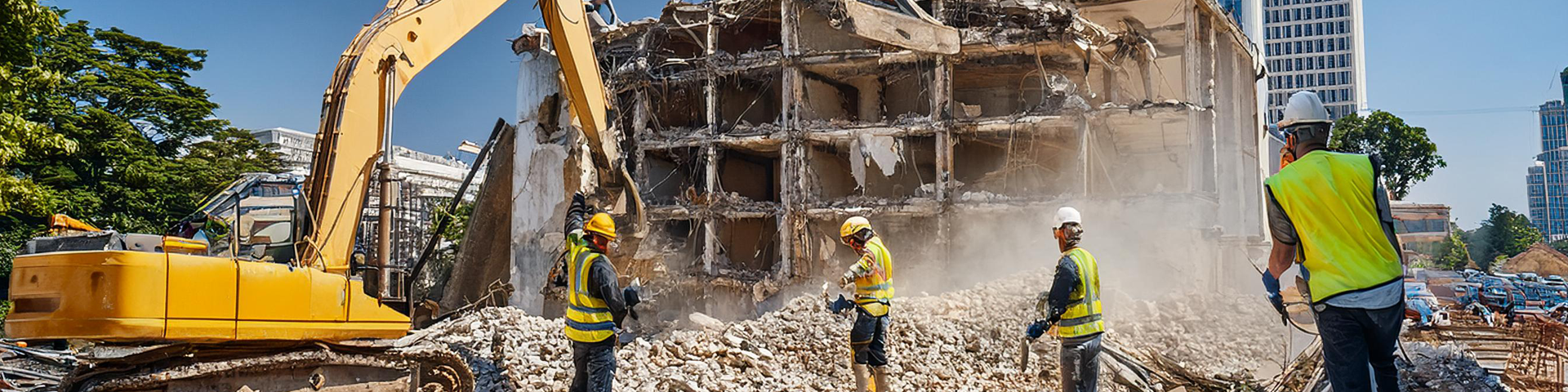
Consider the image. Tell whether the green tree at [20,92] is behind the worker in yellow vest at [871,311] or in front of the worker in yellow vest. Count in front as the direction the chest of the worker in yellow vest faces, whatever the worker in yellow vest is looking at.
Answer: in front

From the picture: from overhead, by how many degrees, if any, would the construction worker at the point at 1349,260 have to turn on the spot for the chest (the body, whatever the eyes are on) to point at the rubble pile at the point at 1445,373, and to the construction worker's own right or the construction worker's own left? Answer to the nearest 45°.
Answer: approximately 45° to the construction worker's own right

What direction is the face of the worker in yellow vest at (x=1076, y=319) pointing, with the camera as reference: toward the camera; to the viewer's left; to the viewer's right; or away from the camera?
to the viewer's left

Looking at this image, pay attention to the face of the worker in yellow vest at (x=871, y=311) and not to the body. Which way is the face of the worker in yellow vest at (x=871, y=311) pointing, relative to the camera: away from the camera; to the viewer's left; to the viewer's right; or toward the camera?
to the viewer's left

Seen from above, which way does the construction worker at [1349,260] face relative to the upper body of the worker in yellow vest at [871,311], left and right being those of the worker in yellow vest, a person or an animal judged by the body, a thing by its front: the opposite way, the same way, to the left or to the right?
to the right

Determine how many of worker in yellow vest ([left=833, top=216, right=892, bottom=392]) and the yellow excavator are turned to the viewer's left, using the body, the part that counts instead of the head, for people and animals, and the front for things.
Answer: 1

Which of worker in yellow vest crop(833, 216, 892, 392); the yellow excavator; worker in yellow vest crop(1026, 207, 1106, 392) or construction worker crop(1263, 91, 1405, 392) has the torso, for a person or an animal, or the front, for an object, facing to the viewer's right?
the yellow excavator

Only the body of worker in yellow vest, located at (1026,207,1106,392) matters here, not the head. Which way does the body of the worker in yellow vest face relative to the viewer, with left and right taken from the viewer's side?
facing away from the viewer and to the left of the viewer

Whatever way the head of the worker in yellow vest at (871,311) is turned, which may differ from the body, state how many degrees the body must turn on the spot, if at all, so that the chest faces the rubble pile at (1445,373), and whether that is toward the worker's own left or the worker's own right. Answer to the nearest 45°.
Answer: approximately 180°

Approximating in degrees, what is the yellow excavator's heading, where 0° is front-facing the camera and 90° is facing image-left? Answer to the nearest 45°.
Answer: approximately 270°

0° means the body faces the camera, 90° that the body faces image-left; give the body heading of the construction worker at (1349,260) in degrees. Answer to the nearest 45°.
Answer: approximately 135°

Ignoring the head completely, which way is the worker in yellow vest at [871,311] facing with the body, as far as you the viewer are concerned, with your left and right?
facing to the left of the viewer

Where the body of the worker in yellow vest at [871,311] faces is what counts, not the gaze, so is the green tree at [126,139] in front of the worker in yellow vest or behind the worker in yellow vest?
in front

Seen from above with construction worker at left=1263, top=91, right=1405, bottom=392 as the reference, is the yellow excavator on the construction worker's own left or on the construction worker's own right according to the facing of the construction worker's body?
on the construction worker's own left
